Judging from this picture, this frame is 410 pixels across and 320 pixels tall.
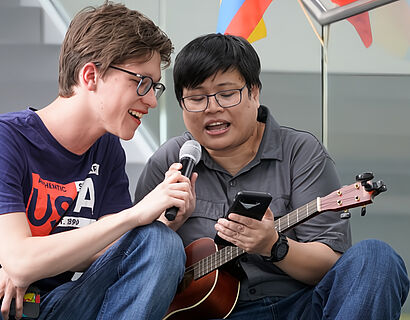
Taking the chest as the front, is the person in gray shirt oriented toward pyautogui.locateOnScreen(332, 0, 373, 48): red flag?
no

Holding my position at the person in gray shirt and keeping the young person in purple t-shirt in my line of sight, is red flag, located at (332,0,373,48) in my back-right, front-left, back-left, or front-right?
back-right

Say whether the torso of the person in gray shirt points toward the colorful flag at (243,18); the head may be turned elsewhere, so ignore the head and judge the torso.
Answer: no

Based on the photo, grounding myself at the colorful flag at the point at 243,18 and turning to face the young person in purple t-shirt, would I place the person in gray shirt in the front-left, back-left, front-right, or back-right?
front-left

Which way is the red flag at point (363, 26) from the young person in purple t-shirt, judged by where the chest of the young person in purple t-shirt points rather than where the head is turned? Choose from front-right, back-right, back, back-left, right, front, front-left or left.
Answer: left

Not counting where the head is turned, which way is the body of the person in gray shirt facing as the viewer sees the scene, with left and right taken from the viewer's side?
facing the viewer

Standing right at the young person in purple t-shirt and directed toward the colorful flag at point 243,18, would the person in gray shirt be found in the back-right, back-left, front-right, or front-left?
front-right

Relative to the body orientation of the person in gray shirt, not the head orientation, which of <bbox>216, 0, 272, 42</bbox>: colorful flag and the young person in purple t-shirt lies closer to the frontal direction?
the young person in purple t-shirt

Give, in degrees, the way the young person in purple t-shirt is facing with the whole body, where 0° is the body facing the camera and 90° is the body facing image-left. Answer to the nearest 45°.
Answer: approximately 315°

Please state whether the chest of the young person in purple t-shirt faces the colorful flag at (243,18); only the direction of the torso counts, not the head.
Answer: no

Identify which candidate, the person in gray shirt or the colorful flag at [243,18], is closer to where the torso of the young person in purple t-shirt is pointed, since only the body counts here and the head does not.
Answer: the person in gray shirt

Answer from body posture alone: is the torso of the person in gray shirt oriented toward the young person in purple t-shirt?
no

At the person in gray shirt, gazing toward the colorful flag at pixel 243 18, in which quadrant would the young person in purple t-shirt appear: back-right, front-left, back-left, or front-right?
back-left
